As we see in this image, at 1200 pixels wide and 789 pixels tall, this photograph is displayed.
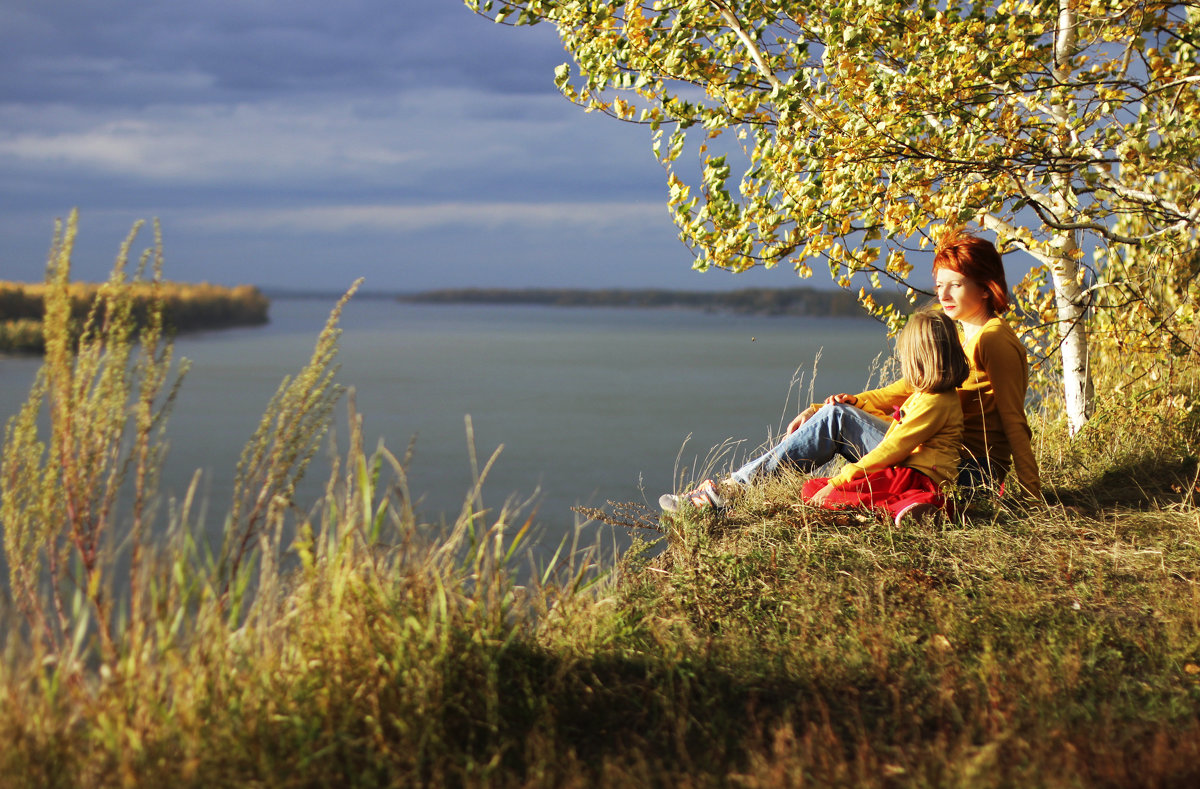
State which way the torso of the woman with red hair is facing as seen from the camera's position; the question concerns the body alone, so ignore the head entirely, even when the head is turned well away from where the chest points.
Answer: to the viewer's left

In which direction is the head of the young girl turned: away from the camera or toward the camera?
away from the camera

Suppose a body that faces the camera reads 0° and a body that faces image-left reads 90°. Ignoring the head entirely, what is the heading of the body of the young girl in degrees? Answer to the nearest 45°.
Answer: approximately 90°
